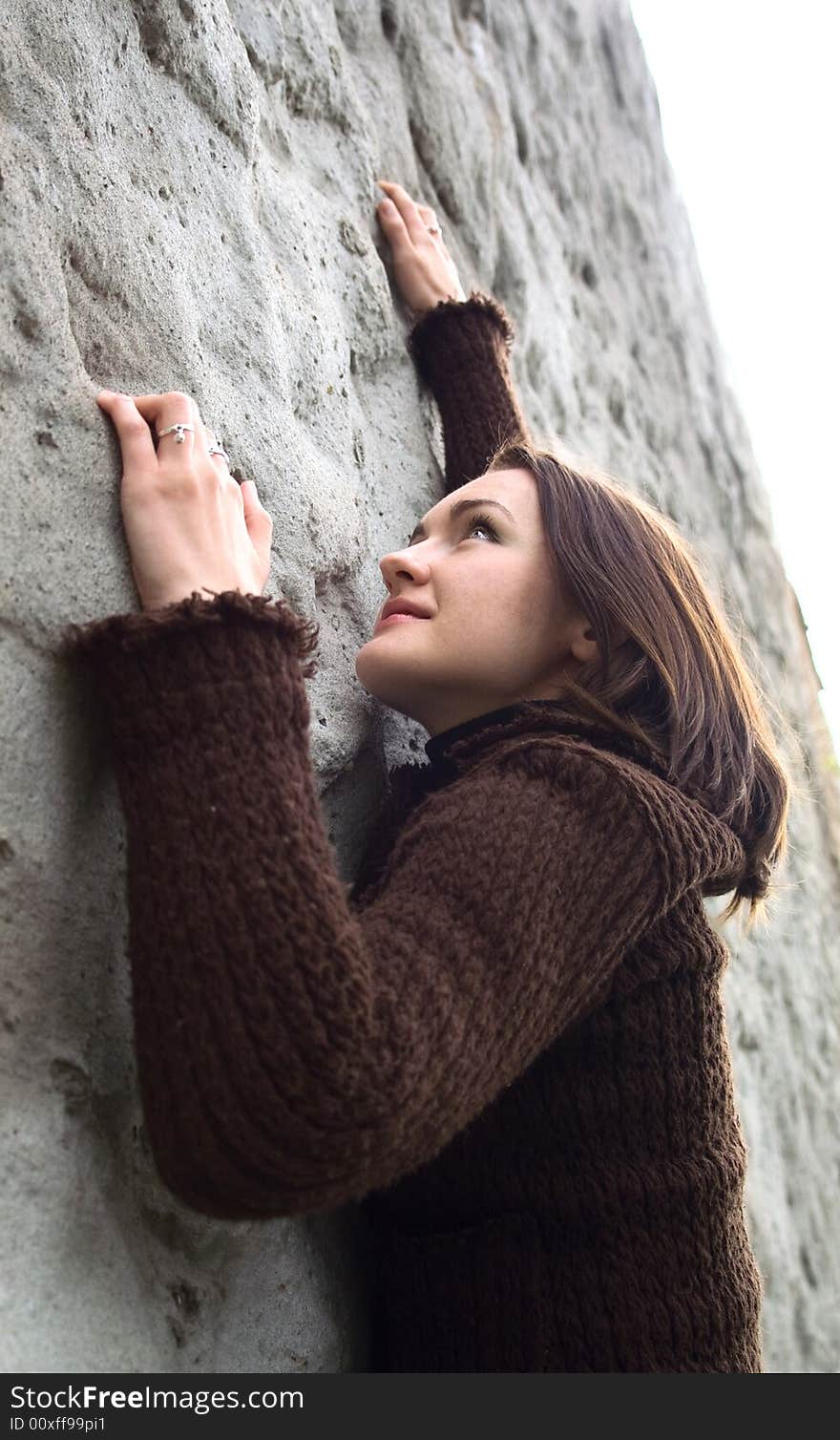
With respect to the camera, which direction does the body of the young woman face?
to the viewer's left
